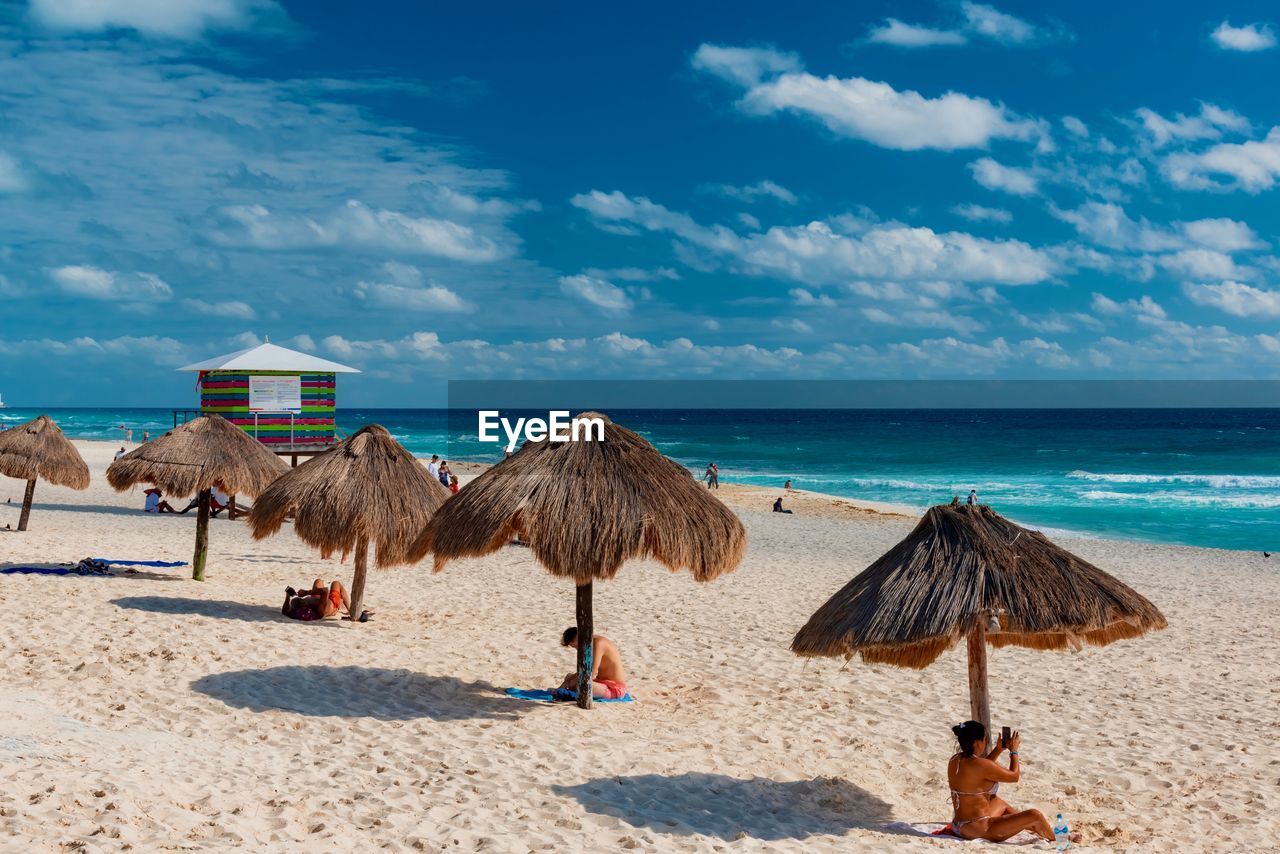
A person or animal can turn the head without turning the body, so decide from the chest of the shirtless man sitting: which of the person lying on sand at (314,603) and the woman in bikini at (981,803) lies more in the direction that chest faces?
the person lying on sand

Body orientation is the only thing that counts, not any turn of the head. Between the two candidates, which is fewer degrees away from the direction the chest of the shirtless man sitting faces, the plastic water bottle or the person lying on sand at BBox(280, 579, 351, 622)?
the person lying on sand

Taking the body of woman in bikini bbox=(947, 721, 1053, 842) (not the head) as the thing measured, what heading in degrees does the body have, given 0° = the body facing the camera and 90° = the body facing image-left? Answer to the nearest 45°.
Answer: approximately 225°
